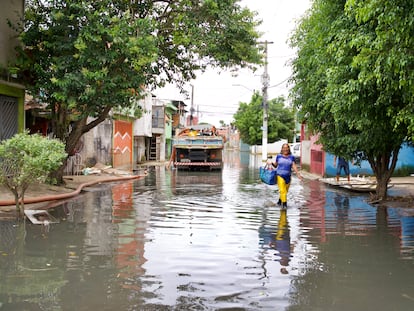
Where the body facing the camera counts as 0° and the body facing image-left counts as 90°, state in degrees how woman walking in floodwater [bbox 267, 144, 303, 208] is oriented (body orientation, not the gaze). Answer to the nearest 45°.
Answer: approximately 0°

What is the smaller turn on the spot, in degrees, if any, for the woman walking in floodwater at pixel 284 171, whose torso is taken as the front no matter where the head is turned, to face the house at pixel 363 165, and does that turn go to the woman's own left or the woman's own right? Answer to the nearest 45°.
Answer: approximately 180°

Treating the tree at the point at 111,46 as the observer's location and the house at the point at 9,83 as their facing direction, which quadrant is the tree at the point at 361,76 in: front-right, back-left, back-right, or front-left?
back-left

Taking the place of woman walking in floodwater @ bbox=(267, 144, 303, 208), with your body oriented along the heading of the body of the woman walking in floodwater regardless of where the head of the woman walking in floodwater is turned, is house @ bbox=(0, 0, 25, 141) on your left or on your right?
on your right

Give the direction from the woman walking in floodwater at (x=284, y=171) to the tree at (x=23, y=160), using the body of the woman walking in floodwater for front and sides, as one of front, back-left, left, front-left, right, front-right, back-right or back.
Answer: front-right

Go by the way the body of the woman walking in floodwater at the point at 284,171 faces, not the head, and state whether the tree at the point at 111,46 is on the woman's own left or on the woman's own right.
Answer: on the woman's own right

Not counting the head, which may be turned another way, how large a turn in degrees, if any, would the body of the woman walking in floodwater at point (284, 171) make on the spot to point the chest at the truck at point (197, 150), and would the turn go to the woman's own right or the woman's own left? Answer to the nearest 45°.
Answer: approximately 180°

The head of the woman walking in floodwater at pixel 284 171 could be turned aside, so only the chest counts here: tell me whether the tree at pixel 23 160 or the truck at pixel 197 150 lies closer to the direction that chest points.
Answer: the tree
